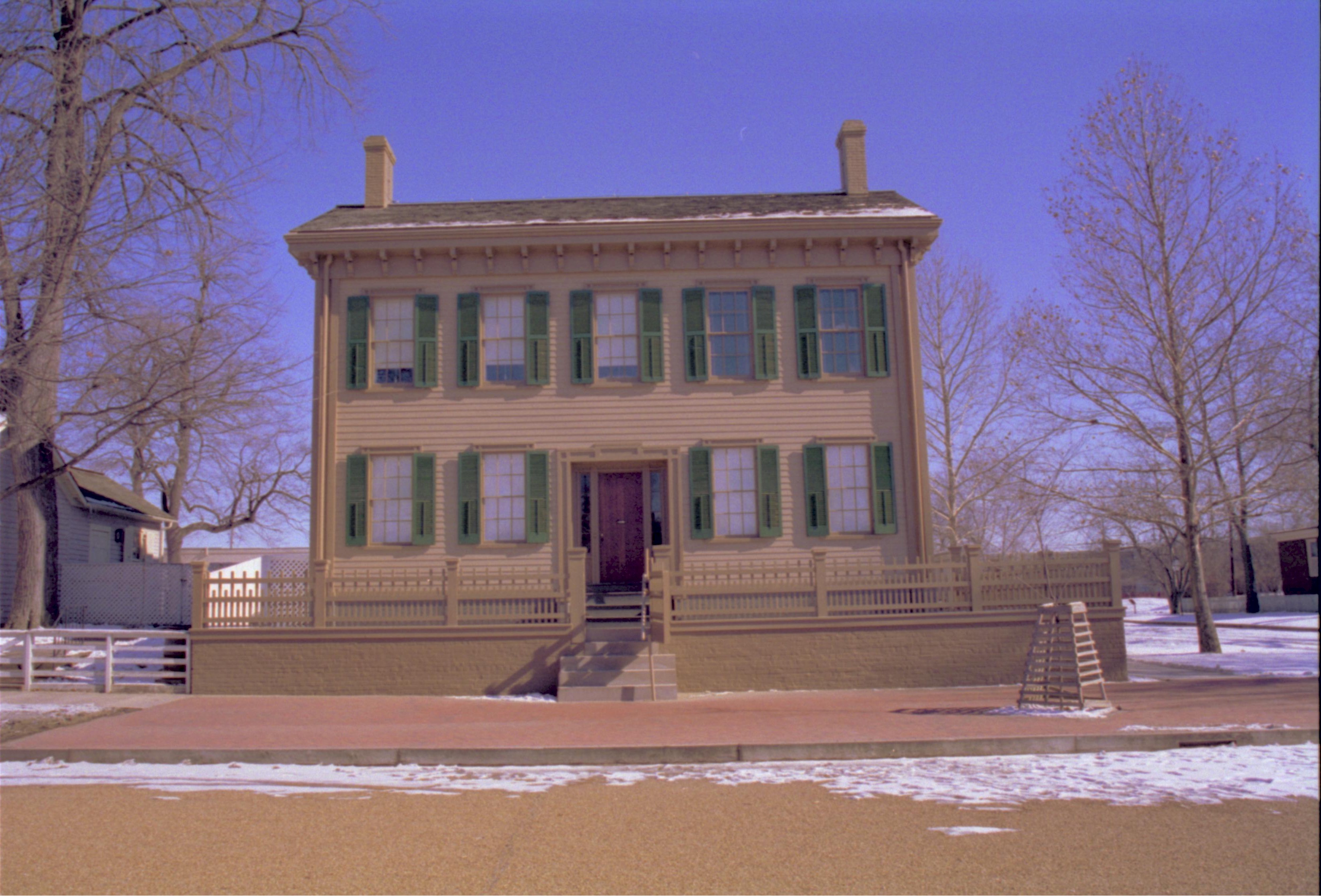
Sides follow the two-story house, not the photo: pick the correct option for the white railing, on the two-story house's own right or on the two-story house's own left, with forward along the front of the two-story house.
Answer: on the two-story house's own right

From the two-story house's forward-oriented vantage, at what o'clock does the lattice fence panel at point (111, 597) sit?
The lattice fence panel is roughly at 4 o'clock from the two-story house.
